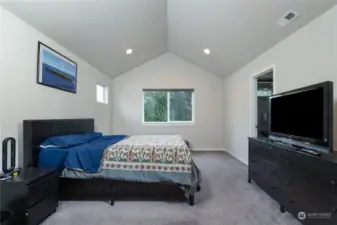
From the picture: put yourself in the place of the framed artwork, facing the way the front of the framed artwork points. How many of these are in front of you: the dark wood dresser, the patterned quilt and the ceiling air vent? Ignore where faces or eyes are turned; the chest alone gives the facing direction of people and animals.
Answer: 3

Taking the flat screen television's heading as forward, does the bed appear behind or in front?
in front

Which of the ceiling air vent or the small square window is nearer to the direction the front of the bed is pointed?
the ceiling air vent

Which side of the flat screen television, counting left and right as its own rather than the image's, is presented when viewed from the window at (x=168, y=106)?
right

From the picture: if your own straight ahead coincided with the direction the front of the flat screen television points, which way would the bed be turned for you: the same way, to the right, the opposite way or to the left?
the opposite way

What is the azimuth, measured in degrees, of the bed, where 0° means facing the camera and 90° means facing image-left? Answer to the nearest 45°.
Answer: approximately 270°

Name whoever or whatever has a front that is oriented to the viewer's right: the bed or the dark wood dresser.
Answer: the bed

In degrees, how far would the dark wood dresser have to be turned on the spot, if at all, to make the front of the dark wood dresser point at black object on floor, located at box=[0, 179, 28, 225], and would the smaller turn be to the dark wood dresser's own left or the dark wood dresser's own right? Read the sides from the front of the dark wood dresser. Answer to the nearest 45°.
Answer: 0° — it already faces it

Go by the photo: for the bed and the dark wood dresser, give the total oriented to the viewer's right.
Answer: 1

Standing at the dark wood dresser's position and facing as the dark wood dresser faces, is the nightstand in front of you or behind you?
in front

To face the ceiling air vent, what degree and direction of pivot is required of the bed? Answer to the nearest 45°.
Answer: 0° — it already faces it

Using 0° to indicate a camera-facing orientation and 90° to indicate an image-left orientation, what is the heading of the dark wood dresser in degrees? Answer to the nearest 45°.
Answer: approximately 45°
